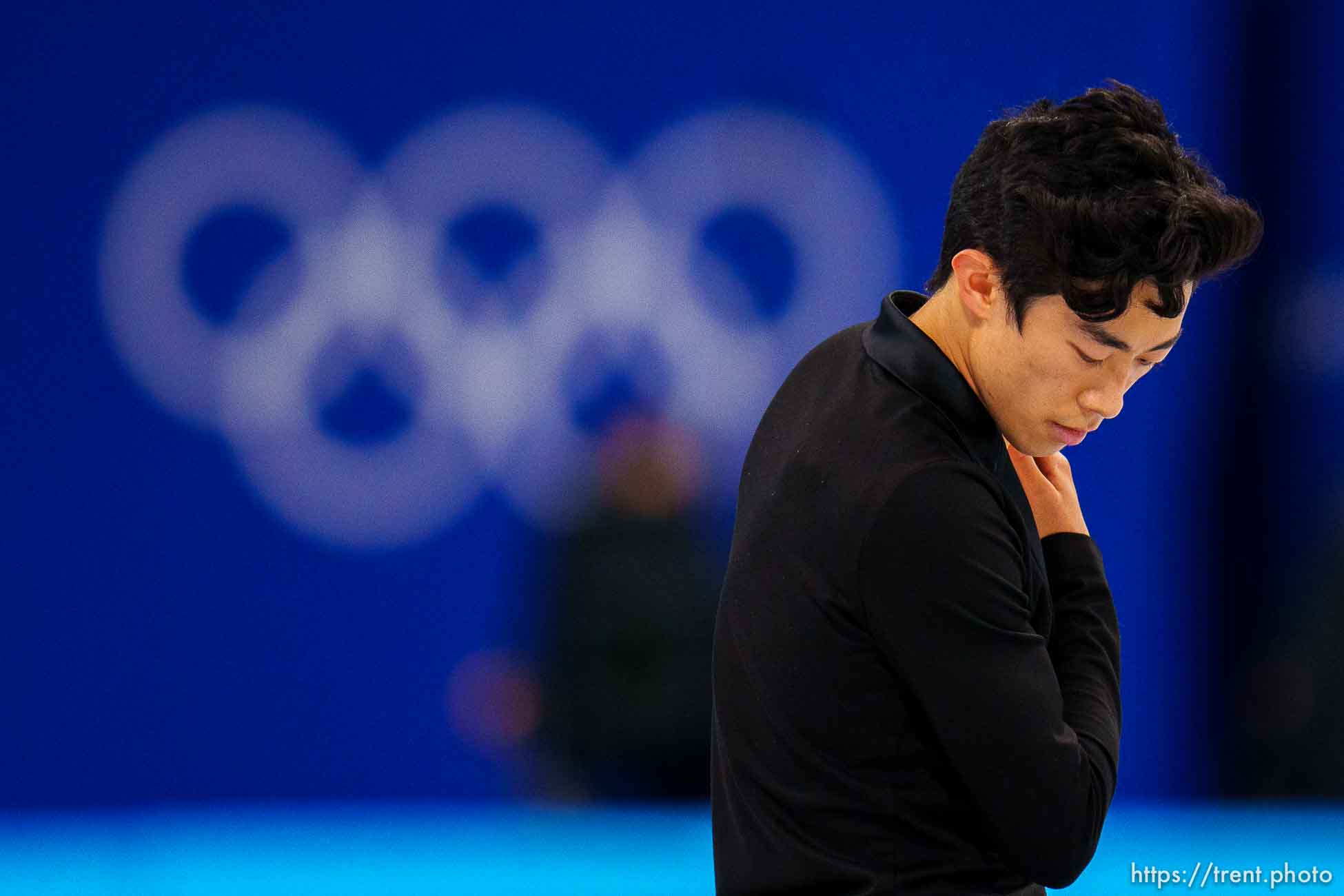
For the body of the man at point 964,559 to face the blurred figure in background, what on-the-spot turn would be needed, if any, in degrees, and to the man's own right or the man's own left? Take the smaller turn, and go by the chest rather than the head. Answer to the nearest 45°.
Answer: approximately 90° to the man's own left

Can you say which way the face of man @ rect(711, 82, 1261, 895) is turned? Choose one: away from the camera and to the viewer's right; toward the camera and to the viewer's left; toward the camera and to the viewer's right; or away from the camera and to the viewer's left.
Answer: toward the camera and to the viewer's right

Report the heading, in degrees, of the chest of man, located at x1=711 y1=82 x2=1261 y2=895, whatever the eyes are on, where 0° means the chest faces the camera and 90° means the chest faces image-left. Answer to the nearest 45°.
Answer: approximately 270°
